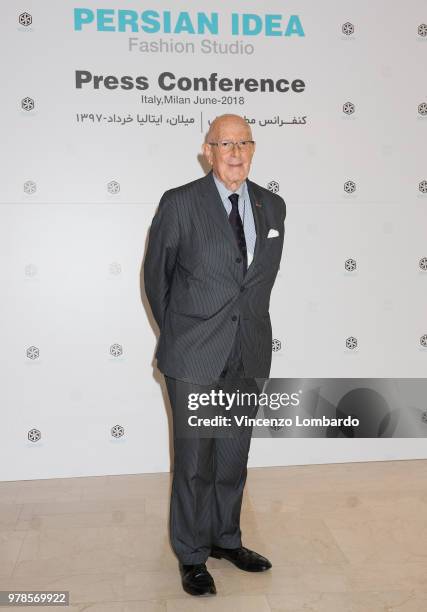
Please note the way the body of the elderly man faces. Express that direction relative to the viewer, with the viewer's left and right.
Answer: facing the viewer and to the right of the viewer
